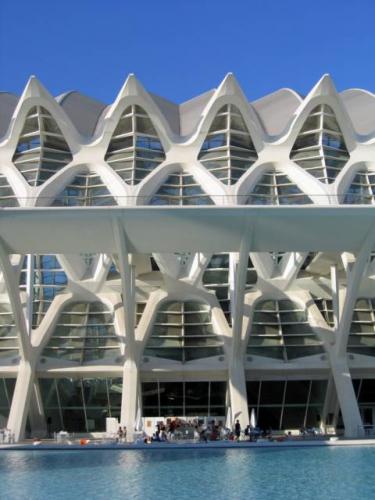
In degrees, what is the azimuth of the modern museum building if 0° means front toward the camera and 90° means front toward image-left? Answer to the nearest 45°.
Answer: approximately 0°
